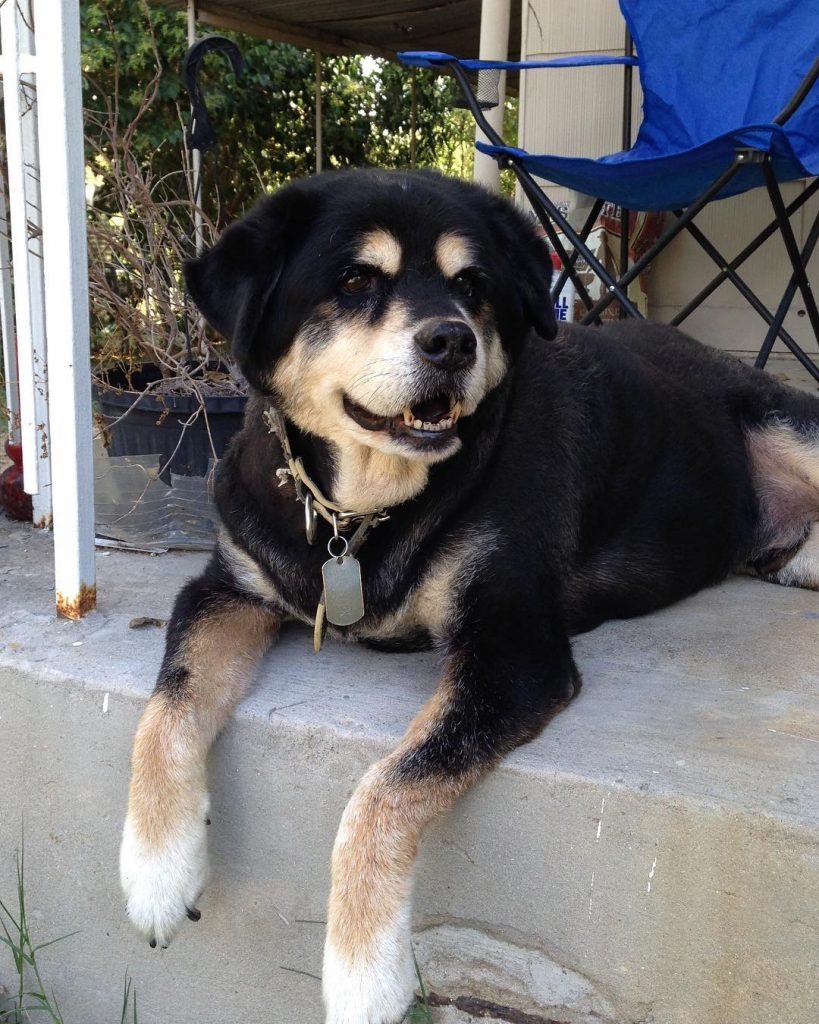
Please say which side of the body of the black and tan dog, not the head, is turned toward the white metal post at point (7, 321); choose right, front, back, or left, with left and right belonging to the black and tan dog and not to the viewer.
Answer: right

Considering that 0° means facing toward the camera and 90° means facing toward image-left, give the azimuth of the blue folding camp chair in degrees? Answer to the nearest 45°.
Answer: approximately 45°

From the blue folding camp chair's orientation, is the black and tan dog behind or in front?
in front

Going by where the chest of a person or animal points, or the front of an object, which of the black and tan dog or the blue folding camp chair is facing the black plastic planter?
the blue folding camp chair

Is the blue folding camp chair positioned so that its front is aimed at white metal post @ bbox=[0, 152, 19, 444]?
yes

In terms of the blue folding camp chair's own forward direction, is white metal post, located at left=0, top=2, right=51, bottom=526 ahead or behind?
ahead

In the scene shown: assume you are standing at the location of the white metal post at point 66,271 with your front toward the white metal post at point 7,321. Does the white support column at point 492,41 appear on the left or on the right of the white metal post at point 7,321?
right

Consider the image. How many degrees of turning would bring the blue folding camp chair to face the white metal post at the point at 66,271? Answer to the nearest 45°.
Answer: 0° — it already faces it

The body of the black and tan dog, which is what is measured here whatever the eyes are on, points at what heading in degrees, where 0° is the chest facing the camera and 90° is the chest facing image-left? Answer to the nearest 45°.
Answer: approximately 45°

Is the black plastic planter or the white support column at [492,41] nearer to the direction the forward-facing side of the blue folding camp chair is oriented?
the black plastic planter
